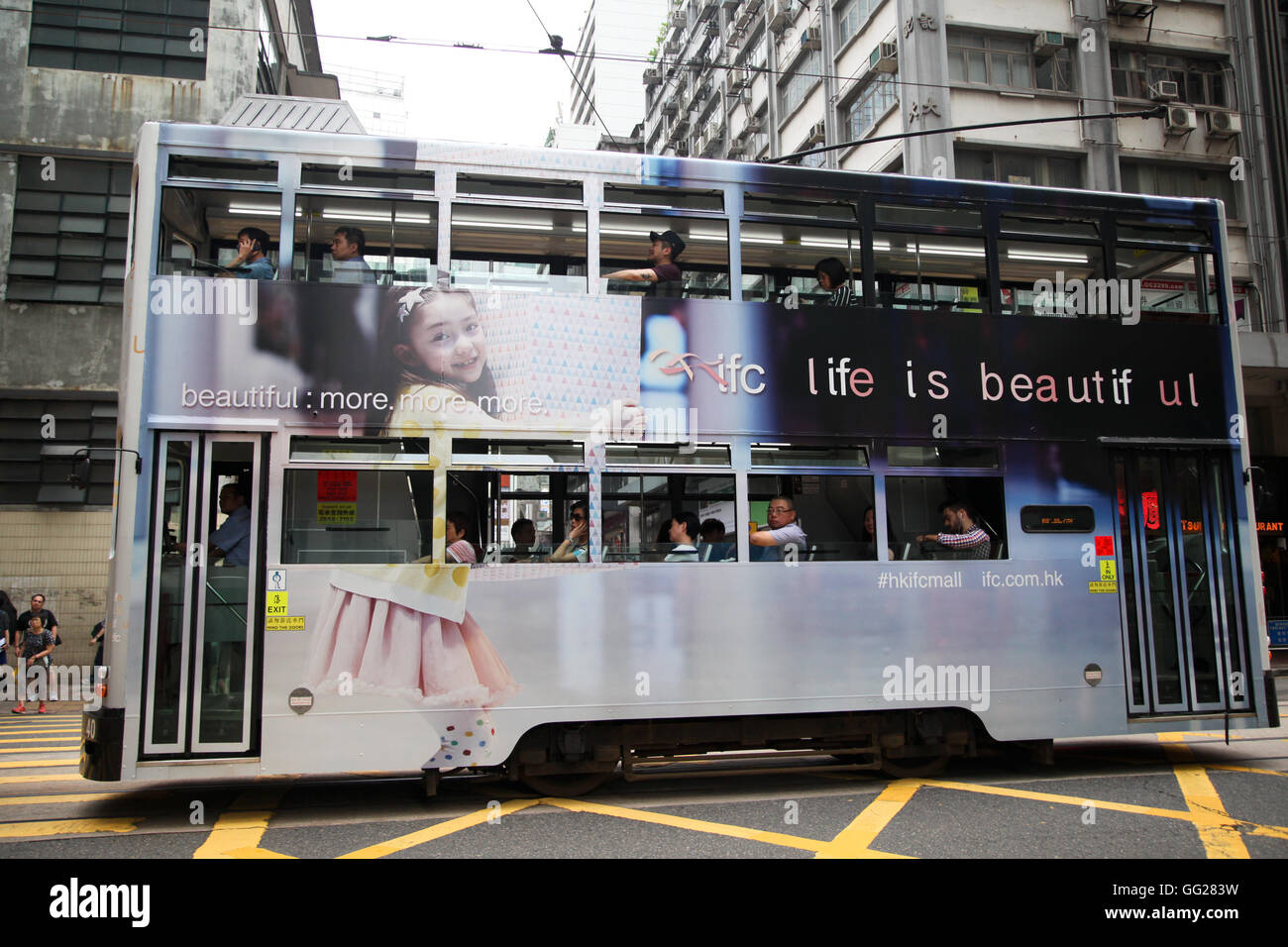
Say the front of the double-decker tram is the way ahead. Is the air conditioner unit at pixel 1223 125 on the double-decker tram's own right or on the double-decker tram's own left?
on the double-decker tram's own right

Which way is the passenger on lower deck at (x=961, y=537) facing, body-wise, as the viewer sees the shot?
to the viewer's left

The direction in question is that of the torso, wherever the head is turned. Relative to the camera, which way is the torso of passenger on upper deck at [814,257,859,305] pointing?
to the viewer's left

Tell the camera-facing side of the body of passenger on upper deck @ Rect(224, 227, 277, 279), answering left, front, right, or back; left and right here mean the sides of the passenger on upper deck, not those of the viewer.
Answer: left

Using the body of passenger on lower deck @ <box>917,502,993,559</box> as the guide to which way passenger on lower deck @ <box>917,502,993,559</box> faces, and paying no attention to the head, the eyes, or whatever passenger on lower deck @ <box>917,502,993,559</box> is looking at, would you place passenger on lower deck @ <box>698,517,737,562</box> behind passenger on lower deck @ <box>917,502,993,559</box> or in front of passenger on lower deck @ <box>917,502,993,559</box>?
in front

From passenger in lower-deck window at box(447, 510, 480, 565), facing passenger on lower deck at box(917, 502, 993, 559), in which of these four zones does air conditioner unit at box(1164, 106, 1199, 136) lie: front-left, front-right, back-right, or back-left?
front-left

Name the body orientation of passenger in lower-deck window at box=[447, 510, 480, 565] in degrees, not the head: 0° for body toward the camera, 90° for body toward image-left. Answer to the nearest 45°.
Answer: approximately 90°

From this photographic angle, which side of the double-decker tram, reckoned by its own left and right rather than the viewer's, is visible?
left

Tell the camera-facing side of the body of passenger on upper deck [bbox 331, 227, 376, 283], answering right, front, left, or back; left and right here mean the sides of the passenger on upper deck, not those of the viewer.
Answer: left

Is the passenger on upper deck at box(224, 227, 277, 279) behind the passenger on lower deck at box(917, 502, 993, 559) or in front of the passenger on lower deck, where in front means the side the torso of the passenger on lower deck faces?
in front
